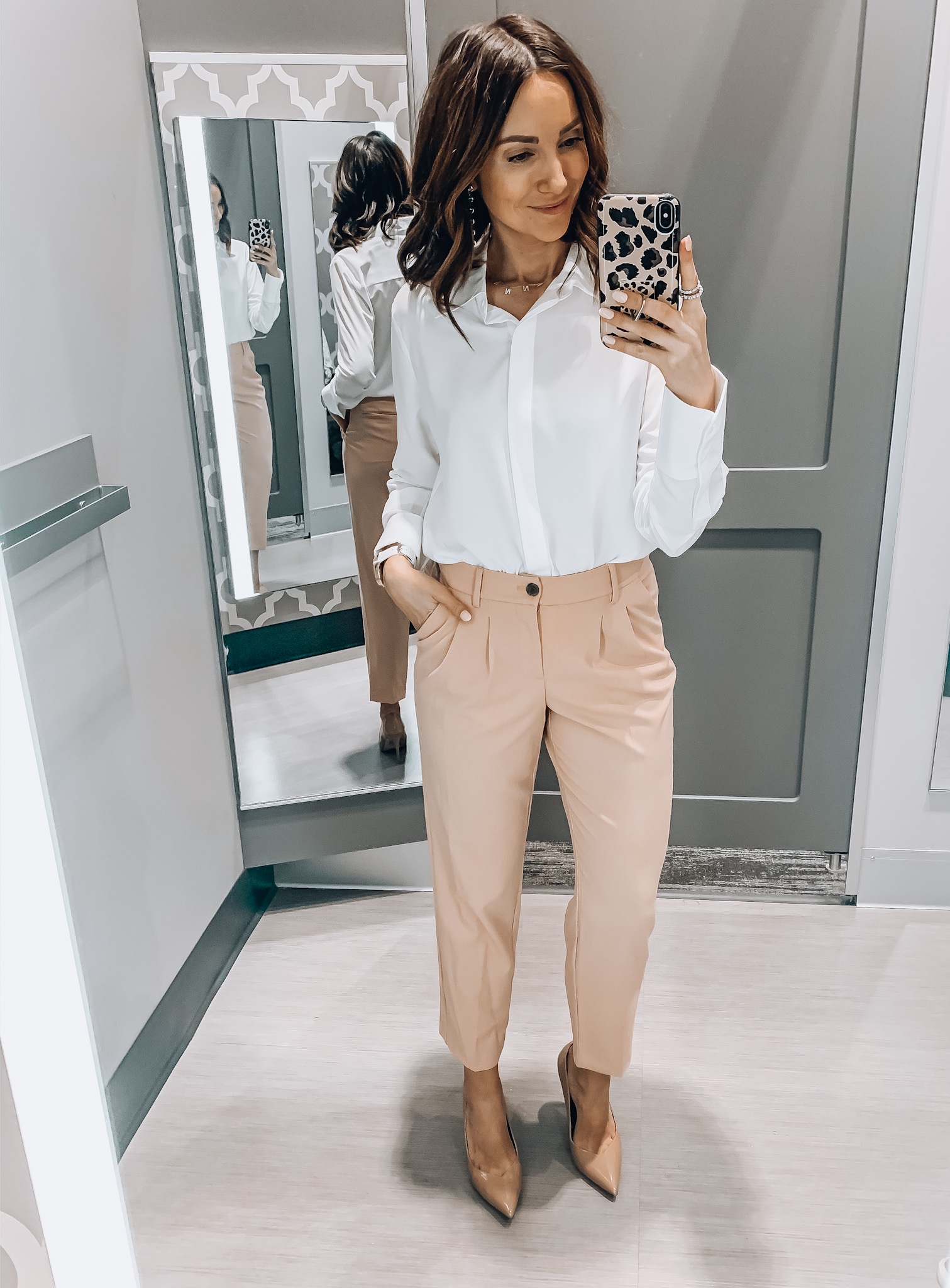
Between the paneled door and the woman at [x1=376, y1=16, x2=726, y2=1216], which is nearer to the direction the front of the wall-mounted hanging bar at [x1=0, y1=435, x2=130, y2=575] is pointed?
the woman

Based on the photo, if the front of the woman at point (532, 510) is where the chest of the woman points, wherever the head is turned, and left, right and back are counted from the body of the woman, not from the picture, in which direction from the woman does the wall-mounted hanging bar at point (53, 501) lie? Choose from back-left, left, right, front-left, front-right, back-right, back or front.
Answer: right

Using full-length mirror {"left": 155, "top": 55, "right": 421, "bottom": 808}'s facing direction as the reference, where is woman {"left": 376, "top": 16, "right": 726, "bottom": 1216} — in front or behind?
in front

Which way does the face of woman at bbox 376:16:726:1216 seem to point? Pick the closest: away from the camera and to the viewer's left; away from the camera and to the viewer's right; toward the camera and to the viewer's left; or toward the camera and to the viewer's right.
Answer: toward the camera and to the viewer's right

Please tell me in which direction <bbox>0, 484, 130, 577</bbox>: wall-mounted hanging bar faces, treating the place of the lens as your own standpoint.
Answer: facing the viewer and to the right of the viewer

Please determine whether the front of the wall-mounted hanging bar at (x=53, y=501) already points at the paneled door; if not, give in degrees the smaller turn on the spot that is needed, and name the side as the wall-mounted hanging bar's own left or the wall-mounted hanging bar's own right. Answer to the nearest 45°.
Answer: approximately 45° to the wall-mounted hanging bar's own left

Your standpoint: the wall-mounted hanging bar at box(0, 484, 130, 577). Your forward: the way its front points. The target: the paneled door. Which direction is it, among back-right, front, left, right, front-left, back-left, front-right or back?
front-left

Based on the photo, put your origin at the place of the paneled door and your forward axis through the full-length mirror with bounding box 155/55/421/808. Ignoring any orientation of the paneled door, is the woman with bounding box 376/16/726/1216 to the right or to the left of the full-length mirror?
left

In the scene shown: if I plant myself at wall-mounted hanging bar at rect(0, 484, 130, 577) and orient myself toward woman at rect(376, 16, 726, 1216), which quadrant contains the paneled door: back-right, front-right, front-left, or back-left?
front-left

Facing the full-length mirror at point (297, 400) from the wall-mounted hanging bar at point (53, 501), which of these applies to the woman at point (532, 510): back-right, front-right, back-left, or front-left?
front-right

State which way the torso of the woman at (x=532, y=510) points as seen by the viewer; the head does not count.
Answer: toward the camera

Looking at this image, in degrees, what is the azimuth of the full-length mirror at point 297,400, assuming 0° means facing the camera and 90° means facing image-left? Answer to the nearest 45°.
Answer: approximately 315°

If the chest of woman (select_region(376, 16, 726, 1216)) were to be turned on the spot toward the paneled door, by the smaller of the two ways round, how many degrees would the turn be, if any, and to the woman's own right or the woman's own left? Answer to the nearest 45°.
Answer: approximately 135° to the woman's own left

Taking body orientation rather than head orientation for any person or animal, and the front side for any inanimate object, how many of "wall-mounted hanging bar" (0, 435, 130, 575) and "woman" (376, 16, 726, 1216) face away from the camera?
0
